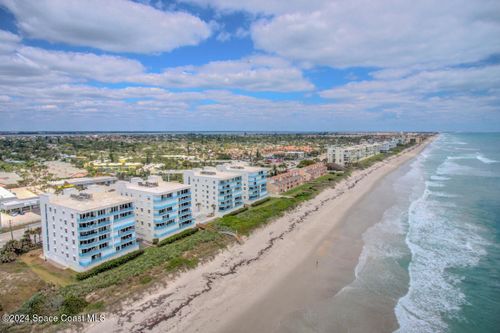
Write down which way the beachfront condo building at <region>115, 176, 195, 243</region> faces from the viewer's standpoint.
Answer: facing the viewer and to the right of the viewer

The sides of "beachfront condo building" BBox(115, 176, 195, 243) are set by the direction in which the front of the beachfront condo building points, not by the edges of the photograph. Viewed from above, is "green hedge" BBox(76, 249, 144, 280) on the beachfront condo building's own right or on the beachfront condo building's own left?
on the beachfront condo building's own right

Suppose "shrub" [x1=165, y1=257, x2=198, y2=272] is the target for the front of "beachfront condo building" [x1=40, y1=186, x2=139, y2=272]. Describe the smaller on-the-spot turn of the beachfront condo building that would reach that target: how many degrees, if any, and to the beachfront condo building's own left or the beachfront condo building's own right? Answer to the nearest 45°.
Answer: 0° — it already faces it

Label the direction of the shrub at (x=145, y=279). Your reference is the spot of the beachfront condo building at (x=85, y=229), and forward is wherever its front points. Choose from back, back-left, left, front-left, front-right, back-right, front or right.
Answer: front

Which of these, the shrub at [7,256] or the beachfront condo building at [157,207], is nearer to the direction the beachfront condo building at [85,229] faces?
the beachfront condo building

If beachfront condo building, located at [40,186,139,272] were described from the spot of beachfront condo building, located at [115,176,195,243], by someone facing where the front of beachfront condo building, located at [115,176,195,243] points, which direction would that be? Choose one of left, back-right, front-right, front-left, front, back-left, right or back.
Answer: right

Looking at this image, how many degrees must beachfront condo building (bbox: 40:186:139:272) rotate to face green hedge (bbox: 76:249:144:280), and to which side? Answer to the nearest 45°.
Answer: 0° — it already faces it

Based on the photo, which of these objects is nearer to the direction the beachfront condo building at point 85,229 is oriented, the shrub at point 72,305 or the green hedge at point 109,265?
the green hedge

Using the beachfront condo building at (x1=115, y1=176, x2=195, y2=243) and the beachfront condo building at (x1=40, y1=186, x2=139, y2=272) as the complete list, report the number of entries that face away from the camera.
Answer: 0

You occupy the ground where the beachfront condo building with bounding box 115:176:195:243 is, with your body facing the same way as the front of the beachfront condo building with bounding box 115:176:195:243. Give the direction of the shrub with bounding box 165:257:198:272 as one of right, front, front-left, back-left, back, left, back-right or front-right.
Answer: front-right

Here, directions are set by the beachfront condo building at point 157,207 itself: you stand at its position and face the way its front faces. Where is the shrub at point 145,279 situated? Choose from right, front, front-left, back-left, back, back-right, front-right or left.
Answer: front-right

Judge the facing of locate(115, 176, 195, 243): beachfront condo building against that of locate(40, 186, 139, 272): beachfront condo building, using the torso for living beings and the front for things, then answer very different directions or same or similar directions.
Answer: same or similar directions
